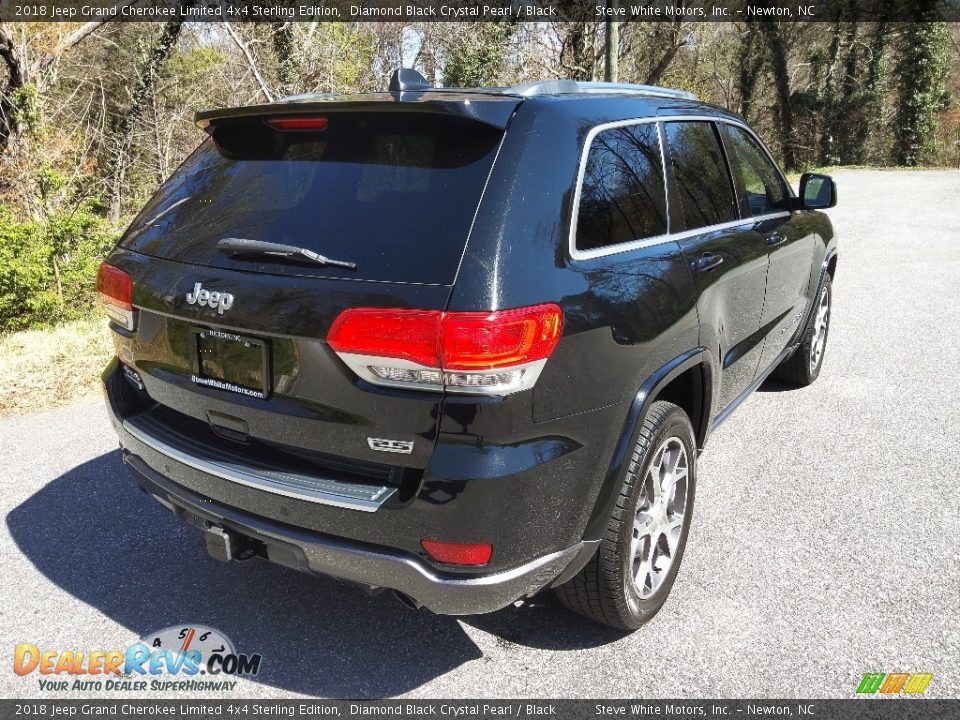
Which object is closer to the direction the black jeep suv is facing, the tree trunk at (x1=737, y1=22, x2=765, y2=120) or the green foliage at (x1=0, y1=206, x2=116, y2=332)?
the tree trunk

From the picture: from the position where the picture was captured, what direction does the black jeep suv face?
facing away from the viewer and to the right of the viewer

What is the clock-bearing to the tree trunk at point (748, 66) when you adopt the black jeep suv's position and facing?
The tree trunk is roughly at 11 o'clock from the black jeep suv.

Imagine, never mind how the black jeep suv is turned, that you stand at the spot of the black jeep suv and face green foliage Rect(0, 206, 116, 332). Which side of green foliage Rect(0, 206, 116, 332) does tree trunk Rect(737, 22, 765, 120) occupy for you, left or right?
right

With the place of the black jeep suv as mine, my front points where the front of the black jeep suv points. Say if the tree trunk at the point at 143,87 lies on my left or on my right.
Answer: on my left

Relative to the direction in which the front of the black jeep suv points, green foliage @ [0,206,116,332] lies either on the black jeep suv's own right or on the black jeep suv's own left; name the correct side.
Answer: on the black jeep suv's own left
